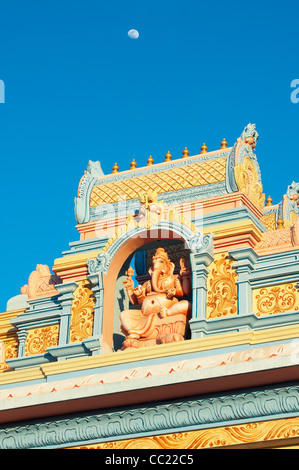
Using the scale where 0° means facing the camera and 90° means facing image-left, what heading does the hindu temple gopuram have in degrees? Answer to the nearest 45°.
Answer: approximately 45°

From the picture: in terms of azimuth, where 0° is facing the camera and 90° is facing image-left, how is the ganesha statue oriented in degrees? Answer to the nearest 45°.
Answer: approximately 45°
